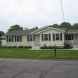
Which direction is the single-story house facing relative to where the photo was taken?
toward the camera
